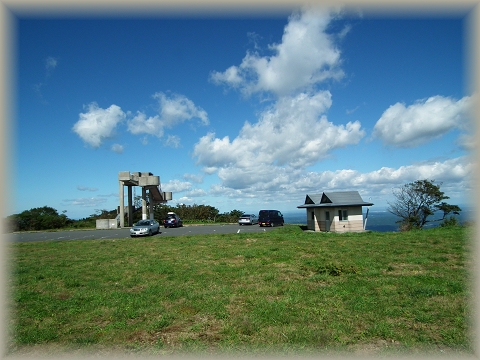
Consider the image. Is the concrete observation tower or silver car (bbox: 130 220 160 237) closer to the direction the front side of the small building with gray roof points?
the silver car

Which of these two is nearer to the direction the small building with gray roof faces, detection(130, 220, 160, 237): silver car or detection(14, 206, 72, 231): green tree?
the silver car

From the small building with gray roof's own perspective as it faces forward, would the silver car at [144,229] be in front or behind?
in front

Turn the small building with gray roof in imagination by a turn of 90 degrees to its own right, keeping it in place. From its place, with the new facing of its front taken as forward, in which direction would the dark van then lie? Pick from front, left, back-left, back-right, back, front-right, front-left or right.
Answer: front
